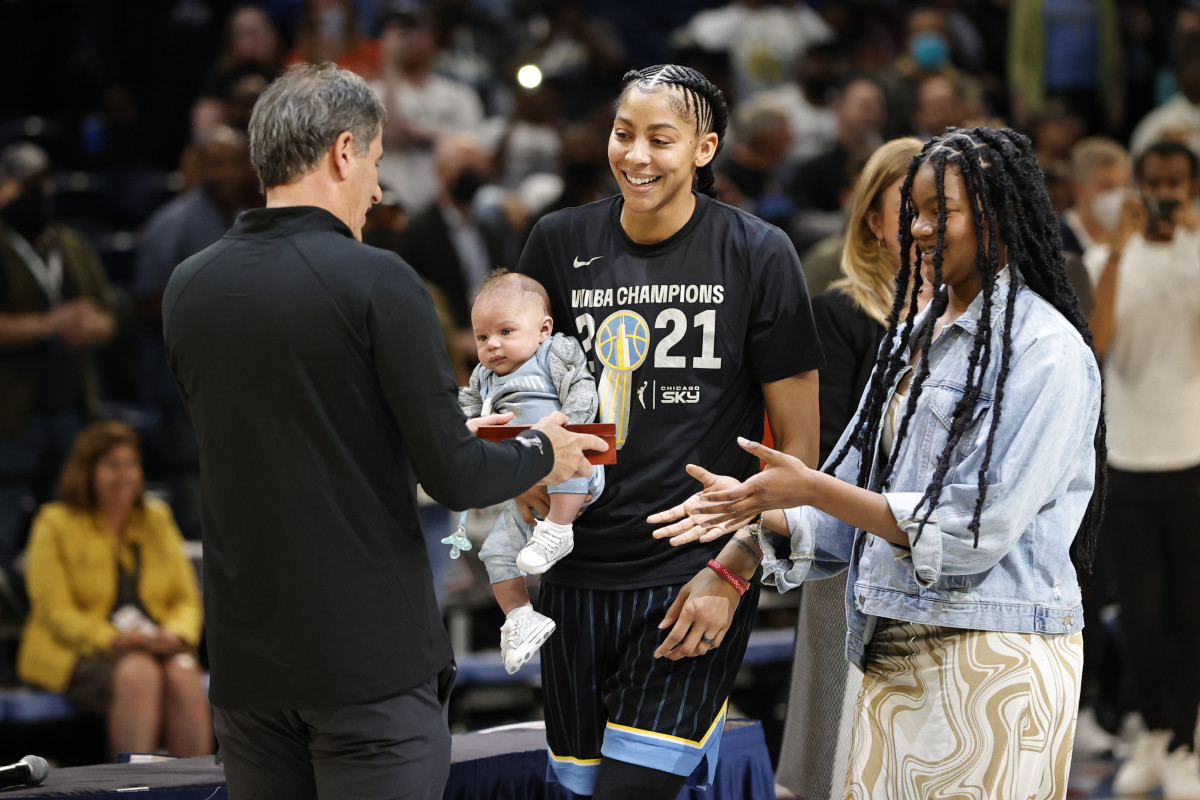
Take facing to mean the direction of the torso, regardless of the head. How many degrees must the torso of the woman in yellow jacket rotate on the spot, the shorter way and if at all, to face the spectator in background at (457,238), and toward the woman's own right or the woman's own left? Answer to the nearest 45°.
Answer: approximately 90° to the woman's own left

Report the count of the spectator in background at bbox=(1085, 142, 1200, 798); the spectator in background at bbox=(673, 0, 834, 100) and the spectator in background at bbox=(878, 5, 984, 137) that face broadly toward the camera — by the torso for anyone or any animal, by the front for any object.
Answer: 3

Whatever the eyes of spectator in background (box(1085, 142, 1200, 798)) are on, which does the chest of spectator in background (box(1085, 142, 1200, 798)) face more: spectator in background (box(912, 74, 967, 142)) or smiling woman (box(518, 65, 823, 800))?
the smiling woman

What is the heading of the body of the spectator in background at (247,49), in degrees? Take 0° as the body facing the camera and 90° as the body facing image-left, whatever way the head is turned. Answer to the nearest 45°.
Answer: approximately 0°

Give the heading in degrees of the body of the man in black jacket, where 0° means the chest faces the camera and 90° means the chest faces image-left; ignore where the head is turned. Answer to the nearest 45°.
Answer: approximately 225°

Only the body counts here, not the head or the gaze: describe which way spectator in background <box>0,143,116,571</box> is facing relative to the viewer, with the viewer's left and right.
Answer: facing the viewer and to the right of the viewer

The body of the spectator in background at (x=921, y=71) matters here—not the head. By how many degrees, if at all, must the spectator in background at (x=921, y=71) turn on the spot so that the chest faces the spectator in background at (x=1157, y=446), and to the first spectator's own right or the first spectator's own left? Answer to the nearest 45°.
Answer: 0° — they already face them

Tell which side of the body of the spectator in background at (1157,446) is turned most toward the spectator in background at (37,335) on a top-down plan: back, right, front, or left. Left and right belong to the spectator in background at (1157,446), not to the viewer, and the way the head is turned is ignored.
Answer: right

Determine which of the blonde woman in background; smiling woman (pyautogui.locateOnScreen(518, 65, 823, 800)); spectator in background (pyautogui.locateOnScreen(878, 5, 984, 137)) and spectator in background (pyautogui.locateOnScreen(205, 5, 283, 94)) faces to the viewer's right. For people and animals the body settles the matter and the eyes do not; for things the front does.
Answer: the blonde woman in background

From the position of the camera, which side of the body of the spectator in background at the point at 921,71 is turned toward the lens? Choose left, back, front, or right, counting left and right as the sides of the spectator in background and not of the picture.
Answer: front
